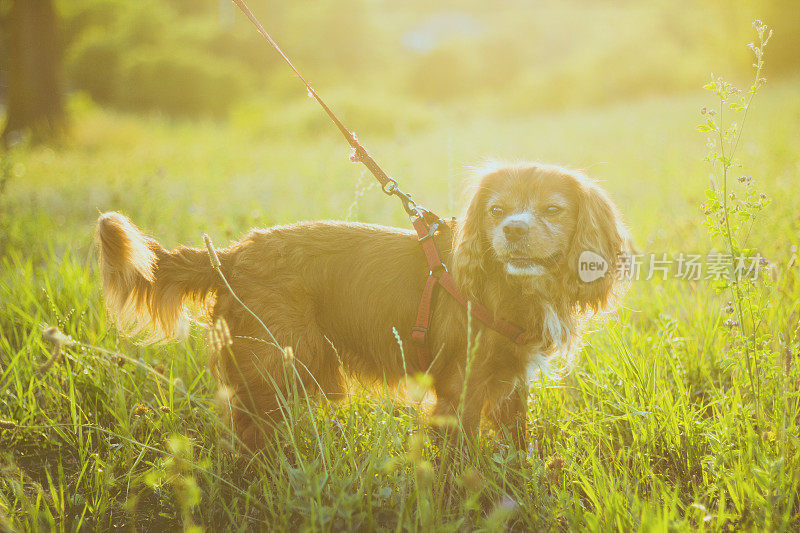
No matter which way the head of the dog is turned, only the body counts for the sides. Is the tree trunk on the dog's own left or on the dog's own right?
on the dog's own left

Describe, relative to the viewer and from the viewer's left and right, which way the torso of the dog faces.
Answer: facing to the right of the viewer
